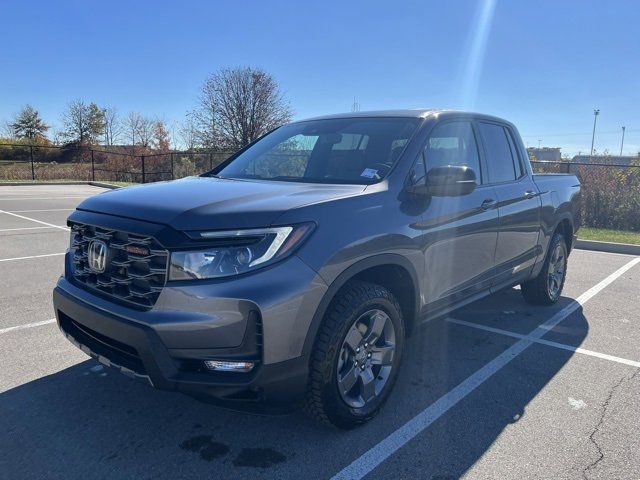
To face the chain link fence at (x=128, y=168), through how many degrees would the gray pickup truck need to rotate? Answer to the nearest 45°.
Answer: approximately 135° to its right

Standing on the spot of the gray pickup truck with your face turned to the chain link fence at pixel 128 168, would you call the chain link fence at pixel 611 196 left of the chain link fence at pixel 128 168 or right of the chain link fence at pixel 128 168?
right

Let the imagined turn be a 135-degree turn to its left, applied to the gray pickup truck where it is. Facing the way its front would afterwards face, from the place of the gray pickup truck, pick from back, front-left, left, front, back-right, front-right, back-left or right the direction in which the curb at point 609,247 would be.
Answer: front-left

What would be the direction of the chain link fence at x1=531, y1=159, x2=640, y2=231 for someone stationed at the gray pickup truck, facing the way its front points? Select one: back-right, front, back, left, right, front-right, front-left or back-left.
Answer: back
